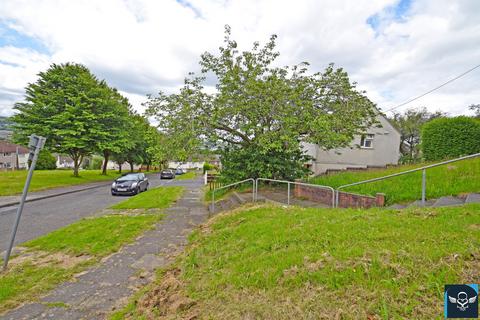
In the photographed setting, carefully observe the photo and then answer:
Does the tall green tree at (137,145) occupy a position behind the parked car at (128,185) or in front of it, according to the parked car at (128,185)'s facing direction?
behind

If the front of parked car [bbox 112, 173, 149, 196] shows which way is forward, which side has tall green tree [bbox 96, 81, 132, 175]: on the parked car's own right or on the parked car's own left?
on the parked car's own right

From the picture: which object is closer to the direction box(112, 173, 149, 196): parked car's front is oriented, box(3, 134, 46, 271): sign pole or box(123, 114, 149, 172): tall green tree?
the sign pole

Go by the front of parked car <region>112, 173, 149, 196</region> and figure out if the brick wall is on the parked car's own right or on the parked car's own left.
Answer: on the parked car's own left

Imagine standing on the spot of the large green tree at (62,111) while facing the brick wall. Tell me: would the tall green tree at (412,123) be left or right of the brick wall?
left

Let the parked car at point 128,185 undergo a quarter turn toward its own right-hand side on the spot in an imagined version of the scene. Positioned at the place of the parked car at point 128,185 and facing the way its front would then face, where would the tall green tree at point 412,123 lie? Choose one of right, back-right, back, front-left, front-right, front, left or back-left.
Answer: back-right

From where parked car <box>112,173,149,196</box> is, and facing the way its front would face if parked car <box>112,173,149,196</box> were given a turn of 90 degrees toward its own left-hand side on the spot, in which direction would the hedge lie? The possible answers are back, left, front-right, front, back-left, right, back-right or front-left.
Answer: front

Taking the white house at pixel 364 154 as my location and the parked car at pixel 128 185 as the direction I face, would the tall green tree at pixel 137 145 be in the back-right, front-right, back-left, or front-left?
front-right

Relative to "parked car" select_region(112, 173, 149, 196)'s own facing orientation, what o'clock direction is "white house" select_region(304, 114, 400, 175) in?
The white house is roughly at 8 o'clock from the parked car.

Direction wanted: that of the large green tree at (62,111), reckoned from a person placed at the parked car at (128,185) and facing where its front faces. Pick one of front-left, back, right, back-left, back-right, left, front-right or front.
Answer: right

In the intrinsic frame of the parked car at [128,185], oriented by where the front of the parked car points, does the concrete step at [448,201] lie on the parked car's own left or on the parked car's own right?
on the parked car's own left

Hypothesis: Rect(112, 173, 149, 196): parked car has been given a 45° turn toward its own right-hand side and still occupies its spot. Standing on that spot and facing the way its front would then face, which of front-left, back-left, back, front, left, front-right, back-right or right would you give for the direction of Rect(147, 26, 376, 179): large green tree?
back-left

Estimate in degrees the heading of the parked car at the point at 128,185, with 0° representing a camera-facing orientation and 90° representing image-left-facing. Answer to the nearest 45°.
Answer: approximately 45°

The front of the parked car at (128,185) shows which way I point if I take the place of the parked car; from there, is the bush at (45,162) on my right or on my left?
on my right
